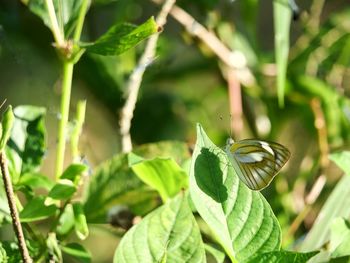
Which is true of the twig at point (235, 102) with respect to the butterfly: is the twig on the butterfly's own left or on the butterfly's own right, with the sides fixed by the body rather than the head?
on the butterfly's own right

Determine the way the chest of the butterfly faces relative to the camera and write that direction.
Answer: to the viewer's left

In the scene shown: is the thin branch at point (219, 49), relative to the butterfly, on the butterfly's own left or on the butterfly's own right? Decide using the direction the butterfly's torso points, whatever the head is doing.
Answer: on the butterfly's own right
